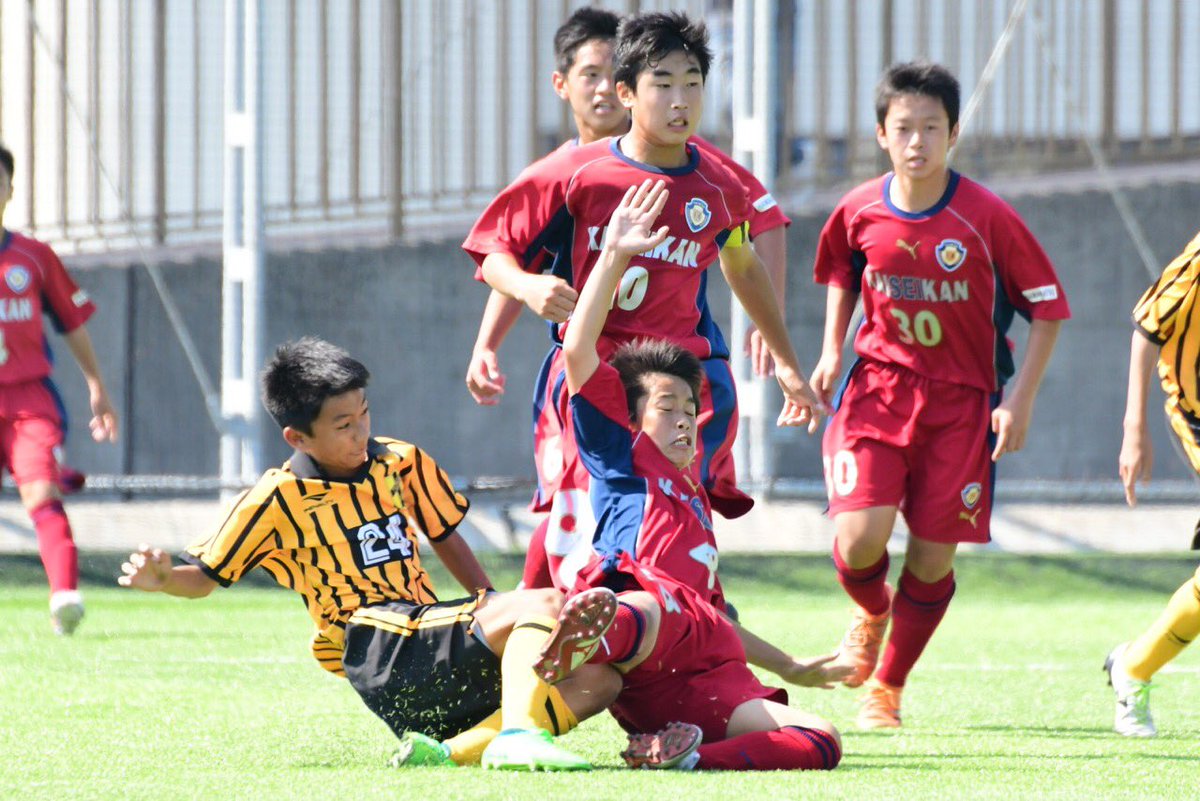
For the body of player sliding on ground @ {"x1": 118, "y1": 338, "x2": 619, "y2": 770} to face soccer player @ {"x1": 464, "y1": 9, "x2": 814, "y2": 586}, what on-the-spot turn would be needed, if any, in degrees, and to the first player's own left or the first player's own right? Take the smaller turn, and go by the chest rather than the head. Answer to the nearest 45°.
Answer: approximately 90° to the first player's own left

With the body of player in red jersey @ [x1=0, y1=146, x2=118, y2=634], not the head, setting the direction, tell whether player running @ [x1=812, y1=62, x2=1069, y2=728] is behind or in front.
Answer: in front

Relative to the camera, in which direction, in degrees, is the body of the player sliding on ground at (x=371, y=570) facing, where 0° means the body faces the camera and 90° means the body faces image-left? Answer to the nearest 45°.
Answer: approximately 315°

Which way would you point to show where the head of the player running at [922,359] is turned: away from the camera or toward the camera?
toward the camera

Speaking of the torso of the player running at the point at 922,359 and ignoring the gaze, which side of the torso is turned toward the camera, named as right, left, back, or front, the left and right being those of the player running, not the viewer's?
front

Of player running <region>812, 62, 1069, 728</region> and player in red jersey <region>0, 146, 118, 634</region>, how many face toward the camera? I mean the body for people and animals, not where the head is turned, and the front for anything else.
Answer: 2

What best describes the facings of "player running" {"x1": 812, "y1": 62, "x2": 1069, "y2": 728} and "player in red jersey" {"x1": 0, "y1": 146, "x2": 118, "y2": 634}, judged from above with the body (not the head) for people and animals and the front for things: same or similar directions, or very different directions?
same or similar directions

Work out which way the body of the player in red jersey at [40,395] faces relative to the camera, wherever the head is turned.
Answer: toward the camera

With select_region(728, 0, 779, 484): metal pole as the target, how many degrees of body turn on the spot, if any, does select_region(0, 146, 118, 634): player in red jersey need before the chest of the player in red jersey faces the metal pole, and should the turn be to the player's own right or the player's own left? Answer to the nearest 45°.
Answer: approximately 135° to the player's own left
